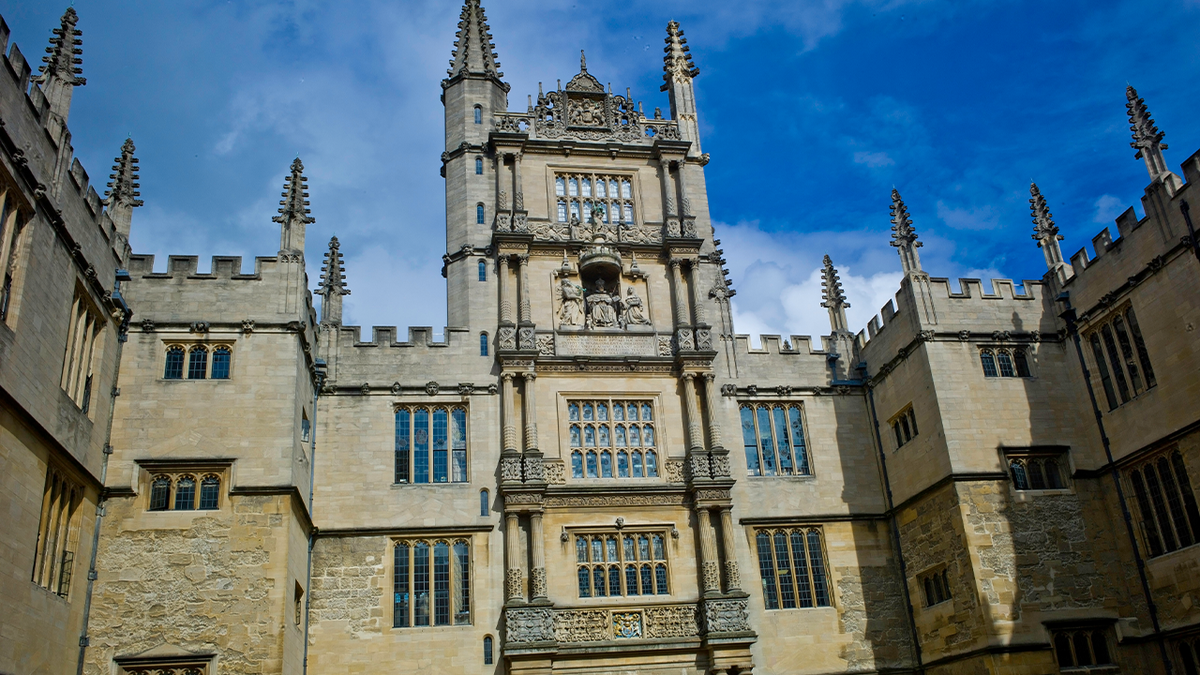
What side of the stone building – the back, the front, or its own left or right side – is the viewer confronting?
front
